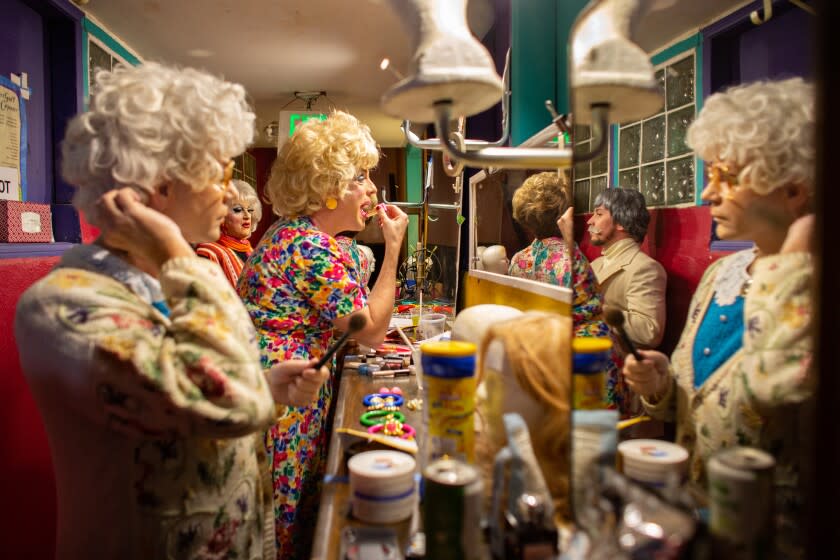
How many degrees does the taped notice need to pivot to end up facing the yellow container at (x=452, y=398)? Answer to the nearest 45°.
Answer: approximately 45° to its right

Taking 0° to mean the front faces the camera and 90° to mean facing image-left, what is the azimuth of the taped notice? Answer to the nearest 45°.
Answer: approximately 315°

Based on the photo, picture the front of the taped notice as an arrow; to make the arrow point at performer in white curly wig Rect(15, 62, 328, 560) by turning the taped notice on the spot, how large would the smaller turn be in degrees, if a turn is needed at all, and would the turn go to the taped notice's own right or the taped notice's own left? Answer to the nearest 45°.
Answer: approximately 45° to the taped notice's own right

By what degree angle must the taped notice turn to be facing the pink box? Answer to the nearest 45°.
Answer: approximately 45° to its right
